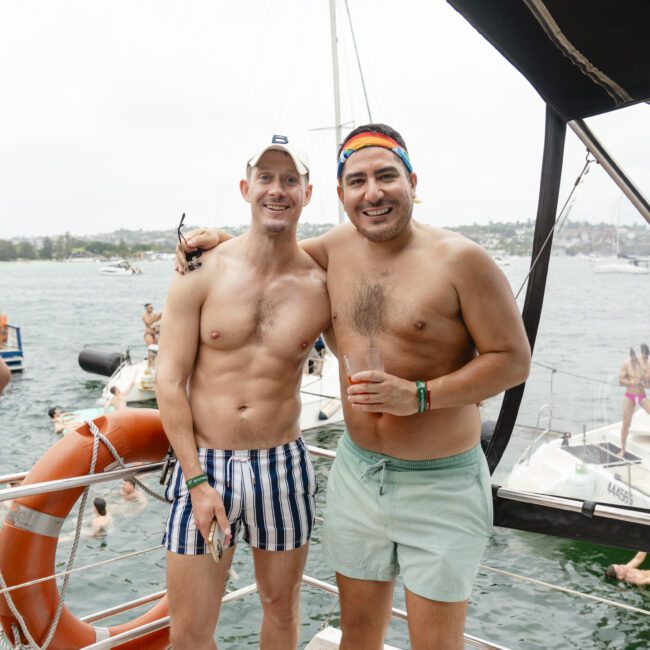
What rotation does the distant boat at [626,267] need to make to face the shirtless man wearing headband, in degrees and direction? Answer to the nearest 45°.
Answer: approximately 45° to its left

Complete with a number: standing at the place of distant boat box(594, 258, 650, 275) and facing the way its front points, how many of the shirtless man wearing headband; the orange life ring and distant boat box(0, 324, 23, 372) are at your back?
0

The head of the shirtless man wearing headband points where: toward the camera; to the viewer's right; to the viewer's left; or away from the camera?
toward the camera

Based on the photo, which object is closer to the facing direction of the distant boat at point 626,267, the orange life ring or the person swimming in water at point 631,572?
the orange life ring

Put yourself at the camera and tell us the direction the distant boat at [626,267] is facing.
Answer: facing to the left of the viewer

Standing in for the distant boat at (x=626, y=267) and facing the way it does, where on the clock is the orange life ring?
The orange life ring is roughly at 9 o'clock from the distant boat.
